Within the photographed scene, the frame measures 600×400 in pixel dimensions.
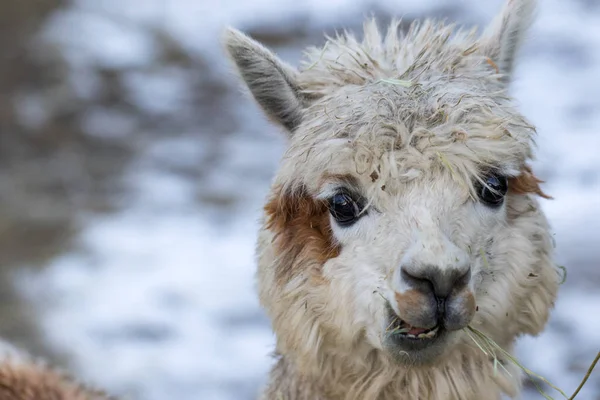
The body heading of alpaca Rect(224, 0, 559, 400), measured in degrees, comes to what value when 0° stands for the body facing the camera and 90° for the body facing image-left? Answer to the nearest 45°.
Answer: approximately 0°
